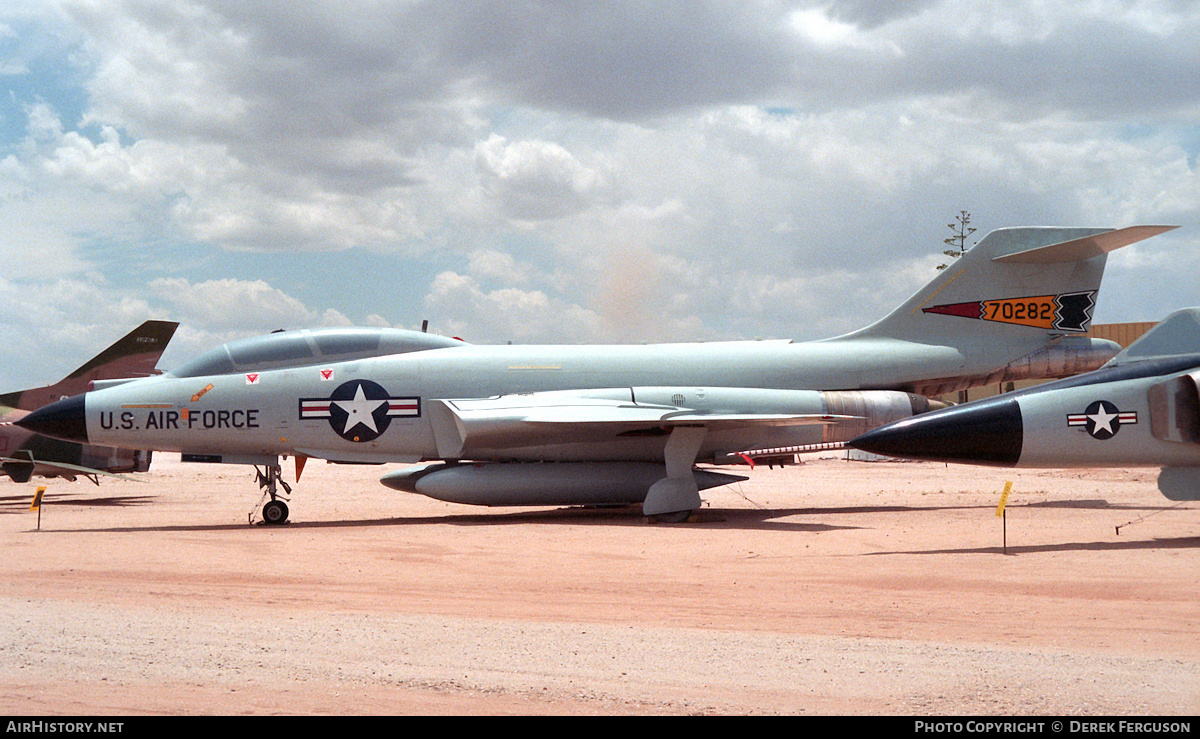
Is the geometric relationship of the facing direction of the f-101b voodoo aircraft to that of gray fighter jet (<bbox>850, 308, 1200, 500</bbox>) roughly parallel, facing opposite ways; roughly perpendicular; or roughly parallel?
roughly parallel

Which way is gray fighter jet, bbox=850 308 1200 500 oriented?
to the viewer's left

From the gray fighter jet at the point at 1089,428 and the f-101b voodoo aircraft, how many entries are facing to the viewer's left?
2

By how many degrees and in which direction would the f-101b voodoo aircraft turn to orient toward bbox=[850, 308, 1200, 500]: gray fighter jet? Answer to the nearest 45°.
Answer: approximately 135° to its left

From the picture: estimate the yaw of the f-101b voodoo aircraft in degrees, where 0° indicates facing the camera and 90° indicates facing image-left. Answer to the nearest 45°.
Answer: approximately 90°
